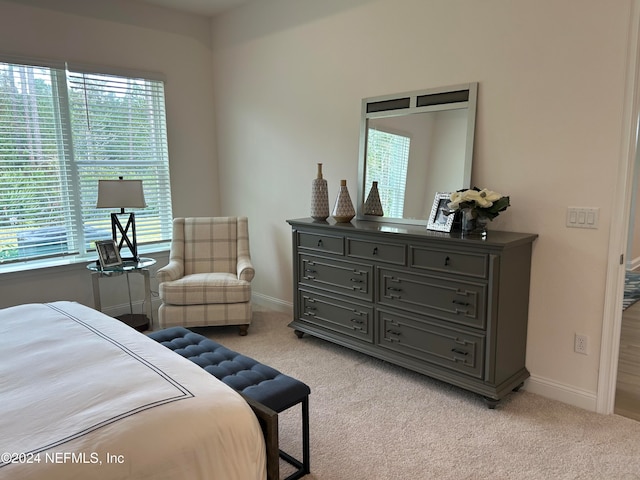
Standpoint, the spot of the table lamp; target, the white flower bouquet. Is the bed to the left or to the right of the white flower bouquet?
right

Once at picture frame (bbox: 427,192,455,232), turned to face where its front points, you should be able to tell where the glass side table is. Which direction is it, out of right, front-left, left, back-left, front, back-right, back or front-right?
front-right

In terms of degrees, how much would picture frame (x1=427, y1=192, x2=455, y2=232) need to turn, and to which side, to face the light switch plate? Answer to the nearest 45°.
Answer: approximately 135° to its left

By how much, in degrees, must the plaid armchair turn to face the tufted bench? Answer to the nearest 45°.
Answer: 0° — it already faces it

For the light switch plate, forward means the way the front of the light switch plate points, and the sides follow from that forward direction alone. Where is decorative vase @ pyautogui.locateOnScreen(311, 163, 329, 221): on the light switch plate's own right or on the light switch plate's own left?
on the light switch plate's own right

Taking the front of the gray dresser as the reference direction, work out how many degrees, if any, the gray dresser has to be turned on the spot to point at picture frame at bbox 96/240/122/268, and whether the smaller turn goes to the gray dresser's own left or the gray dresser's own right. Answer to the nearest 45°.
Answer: approximately 45° to the gray dresser's own right

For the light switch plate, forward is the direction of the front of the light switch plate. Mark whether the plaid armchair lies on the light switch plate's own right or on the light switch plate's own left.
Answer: on the light switch plate's own right

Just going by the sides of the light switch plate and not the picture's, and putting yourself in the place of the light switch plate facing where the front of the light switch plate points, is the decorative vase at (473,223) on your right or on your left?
on your right

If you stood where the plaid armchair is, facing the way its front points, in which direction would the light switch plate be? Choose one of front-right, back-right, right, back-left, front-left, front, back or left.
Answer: front-left

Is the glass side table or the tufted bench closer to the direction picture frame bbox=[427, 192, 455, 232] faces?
the tufted bench
